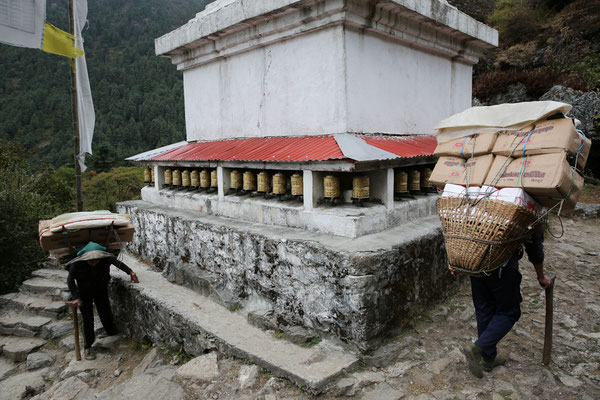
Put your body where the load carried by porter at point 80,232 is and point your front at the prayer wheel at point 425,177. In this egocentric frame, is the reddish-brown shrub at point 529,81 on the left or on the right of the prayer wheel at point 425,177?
left

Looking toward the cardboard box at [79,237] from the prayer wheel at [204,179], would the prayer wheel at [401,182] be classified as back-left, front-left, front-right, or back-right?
back-left

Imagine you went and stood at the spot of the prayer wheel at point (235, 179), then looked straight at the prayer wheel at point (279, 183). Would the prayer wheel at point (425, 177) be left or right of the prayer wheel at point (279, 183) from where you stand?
left
